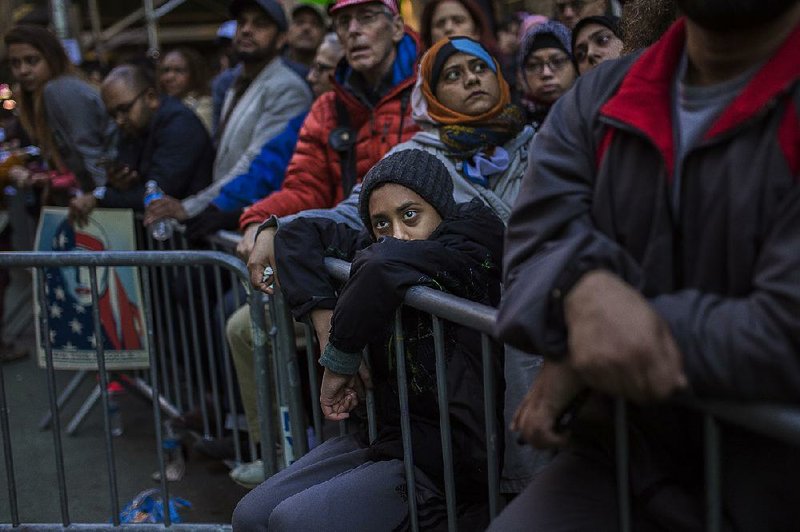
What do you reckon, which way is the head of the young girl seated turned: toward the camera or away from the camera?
toward the camera

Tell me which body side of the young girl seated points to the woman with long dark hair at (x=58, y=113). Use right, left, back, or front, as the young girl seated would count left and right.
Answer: right

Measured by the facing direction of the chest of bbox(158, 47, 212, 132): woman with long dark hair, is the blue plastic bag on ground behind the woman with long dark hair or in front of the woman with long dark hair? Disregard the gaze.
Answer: in front

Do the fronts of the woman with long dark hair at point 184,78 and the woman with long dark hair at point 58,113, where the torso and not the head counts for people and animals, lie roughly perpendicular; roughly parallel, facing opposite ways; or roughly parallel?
roughly parallel

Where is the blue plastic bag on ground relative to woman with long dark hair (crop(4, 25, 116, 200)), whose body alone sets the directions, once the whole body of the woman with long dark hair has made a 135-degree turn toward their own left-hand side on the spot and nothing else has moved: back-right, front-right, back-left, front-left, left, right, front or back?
right

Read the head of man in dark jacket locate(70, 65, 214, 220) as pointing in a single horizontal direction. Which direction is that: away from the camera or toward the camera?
toward the camera

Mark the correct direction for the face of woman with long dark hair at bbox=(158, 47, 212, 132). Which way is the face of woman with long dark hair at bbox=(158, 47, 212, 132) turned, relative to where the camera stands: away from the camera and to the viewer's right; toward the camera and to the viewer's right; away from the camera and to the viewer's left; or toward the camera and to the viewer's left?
toward the camera and to the viewer's left

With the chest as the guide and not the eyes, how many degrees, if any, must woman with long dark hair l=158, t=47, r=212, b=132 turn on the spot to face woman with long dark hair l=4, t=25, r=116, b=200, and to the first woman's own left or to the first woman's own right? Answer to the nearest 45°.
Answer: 0° — they already face them

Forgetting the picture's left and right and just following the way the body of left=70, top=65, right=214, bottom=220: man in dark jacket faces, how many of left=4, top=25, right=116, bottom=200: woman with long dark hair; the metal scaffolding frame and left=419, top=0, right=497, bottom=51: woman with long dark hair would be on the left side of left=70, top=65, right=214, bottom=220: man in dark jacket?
1

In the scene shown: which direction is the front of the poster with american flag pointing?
toward the camera

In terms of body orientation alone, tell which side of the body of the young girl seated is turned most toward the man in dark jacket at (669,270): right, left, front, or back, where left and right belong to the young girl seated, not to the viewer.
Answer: left

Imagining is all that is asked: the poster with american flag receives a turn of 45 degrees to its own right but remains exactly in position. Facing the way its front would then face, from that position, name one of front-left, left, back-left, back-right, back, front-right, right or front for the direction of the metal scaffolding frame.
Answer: back-right

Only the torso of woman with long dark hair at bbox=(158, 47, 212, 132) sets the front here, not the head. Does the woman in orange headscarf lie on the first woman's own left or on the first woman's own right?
on the first woman's own left

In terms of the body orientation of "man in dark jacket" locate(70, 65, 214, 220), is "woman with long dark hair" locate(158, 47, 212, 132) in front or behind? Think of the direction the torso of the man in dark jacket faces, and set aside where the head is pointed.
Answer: behind

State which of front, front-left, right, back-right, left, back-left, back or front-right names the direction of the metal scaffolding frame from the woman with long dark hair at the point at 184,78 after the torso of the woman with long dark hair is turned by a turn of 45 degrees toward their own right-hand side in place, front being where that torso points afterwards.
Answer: right

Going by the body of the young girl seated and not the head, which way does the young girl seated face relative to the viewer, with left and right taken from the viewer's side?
facing the viewer and to the left of the viewer
